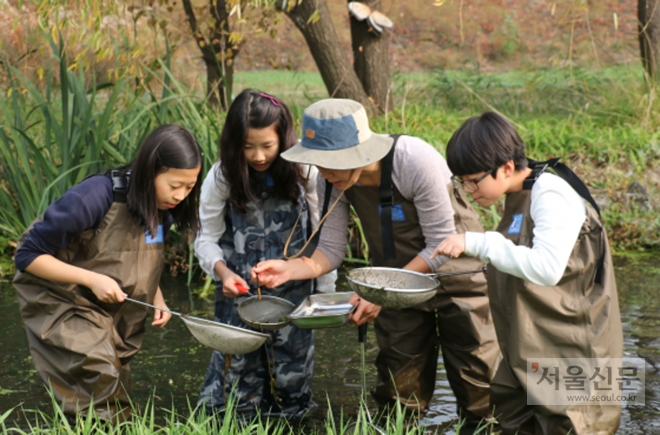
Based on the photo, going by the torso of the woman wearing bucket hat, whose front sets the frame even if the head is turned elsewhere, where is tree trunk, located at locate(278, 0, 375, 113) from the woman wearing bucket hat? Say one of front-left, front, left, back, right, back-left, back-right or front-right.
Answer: back-right

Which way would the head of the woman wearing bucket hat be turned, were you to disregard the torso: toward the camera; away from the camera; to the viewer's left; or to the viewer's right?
to the viewer's left

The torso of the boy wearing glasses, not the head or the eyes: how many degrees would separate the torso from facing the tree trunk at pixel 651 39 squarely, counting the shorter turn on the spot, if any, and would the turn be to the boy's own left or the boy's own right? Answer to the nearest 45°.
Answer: approximately 90° to the boy's own right

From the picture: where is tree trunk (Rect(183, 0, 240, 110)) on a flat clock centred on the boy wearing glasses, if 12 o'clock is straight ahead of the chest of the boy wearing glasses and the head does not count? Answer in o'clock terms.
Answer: The tree trunk is roughly at 2 o'clock from the boy wearing glasses.

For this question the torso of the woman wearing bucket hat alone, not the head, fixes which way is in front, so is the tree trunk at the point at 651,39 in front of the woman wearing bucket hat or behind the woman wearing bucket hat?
behind

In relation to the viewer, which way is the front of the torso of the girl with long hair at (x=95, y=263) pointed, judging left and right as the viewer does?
facing the viewer and to the right of the viewer

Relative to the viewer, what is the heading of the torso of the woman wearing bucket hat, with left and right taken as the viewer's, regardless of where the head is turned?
facing the viewer and to the left of the viewer

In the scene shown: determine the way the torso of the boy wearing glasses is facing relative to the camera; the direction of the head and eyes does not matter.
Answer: to the viewer's left

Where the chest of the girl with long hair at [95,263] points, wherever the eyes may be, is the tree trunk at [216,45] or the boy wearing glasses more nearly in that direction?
the boy wearing glasses

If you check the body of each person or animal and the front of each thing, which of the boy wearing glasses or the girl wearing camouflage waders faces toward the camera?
the girl wearing camouflage waders

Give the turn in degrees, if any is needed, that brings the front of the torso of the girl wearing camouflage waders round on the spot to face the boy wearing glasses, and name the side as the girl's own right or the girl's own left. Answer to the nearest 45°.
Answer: approximately 45° to the girl's own left

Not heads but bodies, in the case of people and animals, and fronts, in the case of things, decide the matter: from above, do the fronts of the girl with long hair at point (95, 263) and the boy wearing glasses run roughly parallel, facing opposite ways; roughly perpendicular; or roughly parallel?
roughly parallel, facing opposite ways

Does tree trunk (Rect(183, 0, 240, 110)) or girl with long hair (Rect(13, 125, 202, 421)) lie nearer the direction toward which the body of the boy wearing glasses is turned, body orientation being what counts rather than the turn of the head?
the girl with long hair

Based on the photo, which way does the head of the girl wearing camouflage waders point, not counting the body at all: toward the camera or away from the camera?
toward the camera

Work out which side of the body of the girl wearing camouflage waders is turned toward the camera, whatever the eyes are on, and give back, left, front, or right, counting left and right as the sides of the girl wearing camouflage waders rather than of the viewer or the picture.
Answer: front
